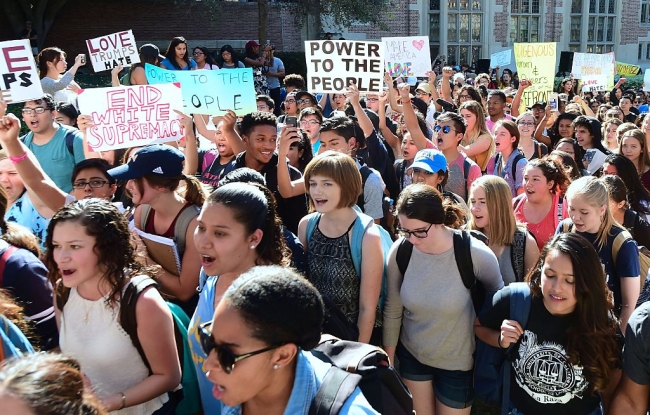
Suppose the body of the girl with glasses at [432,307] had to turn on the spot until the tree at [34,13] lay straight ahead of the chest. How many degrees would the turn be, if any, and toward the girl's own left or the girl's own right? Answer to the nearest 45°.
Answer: approximately 90° to the girl's own right

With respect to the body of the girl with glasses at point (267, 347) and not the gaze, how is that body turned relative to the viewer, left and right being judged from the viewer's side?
facing the viewer and to the left of the viewer

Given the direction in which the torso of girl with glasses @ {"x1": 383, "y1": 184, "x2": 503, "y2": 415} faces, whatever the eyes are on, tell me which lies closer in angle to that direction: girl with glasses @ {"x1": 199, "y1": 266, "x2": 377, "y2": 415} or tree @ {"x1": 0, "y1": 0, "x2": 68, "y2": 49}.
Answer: the girl with glasses

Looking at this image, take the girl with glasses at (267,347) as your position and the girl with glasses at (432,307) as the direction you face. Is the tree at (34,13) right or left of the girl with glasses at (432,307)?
left

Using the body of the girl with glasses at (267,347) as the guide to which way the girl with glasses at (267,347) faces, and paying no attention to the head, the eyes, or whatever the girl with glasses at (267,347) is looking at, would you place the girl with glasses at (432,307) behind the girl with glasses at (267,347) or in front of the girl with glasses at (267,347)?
behind

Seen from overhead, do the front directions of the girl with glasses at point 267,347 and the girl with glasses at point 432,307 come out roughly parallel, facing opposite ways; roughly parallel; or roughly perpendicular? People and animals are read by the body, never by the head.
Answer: roughly parallel

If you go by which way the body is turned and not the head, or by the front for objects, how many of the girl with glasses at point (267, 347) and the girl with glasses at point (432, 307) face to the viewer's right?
0

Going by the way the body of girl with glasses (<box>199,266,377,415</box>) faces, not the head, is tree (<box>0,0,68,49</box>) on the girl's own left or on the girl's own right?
on the girl's own right
